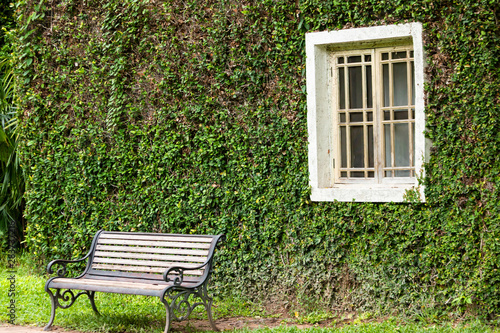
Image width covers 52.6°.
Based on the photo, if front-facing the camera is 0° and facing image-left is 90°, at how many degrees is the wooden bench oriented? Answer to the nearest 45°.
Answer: approximately 45°

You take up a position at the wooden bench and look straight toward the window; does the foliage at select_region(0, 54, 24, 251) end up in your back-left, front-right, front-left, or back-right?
back-left

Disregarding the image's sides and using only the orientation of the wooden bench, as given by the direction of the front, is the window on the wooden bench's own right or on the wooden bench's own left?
on the wooden bench's own left

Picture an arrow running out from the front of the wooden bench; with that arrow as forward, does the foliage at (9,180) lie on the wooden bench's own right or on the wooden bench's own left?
on the wooden bench's own right
